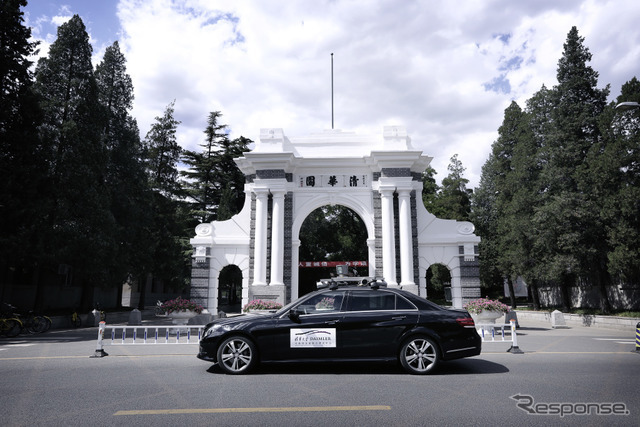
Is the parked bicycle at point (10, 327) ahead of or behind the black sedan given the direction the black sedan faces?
ahead

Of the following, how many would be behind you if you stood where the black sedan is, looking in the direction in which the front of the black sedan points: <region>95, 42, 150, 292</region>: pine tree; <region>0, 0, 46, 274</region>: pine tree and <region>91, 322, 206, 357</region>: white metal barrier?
0

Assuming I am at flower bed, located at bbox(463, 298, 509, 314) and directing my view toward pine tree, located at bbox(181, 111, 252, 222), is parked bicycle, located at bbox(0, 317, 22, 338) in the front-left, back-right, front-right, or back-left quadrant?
front-left

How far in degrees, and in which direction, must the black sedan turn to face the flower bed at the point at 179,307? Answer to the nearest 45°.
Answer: approximately 45° to its right

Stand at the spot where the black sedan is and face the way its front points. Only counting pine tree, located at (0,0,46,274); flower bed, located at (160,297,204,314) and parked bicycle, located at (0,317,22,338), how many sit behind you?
0

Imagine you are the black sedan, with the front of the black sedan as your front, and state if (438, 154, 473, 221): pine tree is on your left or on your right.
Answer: on your right

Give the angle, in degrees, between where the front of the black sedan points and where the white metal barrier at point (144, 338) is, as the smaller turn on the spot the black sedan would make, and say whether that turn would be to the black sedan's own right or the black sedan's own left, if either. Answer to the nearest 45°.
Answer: approximately 45° to the black sedan's own right

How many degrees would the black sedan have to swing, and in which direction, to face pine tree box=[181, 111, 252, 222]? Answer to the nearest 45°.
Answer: approximately 90° to its right

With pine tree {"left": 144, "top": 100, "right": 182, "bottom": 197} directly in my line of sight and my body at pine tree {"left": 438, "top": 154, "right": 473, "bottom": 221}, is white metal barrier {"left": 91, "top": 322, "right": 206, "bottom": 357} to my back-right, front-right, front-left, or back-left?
front-left

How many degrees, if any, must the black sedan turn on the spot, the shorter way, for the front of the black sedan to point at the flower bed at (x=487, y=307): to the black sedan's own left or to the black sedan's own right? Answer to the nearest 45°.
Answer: approximately 135° to the black sedan's own right

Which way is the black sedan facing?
to the viewer's left
